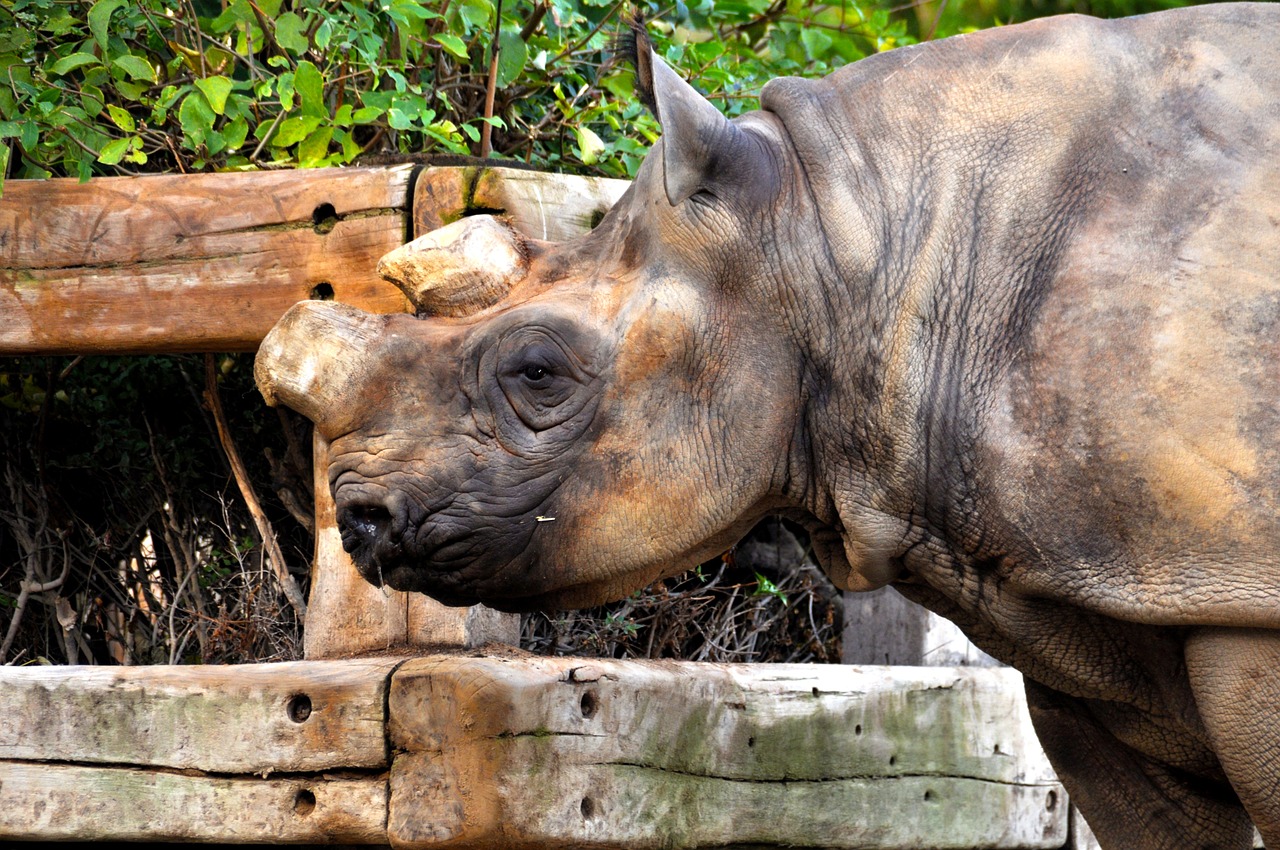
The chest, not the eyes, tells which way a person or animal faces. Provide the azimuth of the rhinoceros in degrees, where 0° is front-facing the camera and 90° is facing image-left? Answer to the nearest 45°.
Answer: approximately 90°

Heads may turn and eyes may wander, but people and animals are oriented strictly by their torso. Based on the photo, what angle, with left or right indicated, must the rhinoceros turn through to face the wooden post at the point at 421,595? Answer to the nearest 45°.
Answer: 0° — it already faces it
